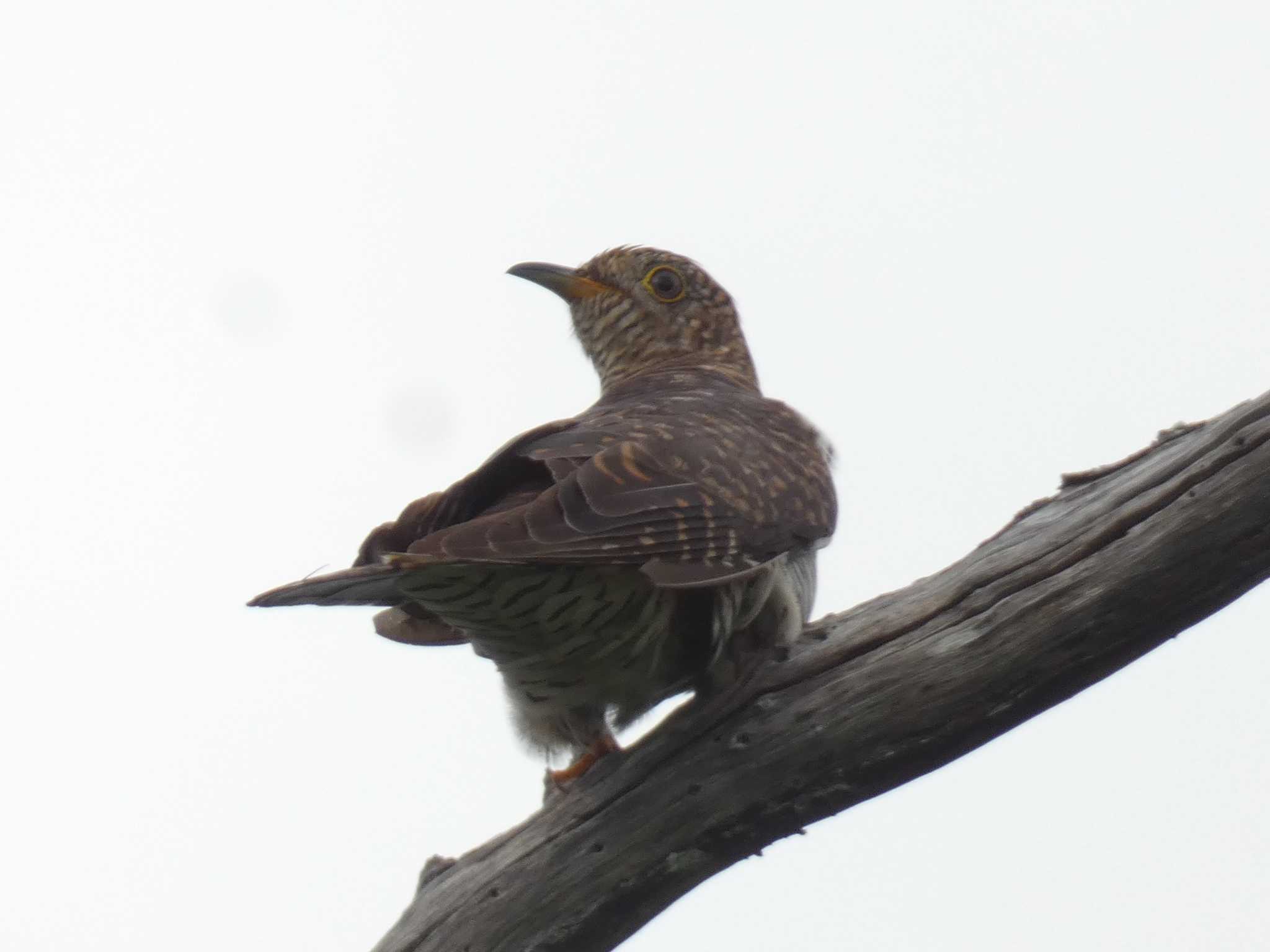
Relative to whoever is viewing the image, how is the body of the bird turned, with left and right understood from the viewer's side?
facing away from the viewer and to the right of the viewer
